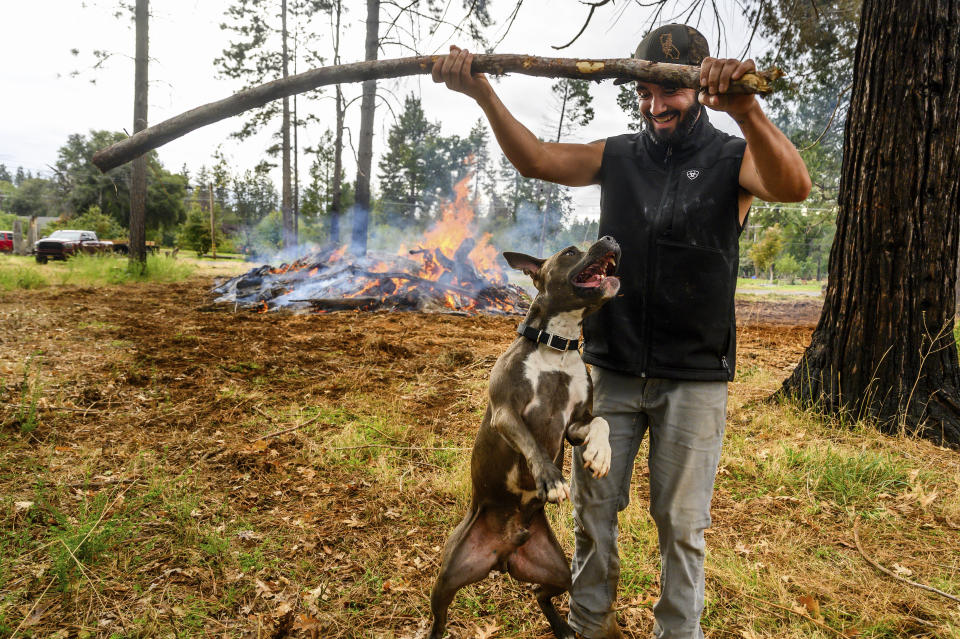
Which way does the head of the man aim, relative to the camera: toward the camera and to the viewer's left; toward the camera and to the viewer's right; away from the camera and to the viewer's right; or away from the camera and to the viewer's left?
toward the camera and to the viewer's left

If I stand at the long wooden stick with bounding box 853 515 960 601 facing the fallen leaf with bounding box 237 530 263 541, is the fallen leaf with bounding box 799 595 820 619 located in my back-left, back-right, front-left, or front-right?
front-left

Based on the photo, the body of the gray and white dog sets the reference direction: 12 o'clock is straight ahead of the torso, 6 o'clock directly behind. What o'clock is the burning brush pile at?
The burning brush pile is roughly at 7 o'clock from the gray and white dog.

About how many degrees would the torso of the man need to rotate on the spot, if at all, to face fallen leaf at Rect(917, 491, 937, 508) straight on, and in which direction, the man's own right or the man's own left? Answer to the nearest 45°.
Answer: approximately 135° to the man's own left

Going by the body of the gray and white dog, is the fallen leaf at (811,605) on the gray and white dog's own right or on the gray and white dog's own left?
on the gray and white dog's own left

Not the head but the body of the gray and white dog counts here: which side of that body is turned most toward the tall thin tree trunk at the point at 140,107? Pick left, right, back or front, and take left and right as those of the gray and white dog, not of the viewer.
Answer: back

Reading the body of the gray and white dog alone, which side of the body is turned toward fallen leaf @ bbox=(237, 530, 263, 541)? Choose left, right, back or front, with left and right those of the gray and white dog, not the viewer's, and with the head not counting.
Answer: back

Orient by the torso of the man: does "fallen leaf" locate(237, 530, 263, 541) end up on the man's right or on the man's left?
on the man's right

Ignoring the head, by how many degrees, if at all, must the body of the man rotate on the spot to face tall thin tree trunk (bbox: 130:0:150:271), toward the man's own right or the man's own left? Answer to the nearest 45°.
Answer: approximately 135° to the man's own right

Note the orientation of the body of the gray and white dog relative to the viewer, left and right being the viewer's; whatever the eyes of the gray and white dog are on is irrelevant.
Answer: facing the viewer and to the right of the viewer

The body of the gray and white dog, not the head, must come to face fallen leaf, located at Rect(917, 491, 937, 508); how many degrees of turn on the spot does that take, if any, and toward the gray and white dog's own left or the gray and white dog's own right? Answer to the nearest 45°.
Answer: approximately 90° to the gray and white dog's own left

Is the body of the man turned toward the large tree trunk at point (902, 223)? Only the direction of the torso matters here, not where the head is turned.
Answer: no

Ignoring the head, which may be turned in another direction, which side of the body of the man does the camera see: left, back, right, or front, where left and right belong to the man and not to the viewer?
front

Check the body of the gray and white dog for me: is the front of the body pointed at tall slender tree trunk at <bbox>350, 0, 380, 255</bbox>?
no

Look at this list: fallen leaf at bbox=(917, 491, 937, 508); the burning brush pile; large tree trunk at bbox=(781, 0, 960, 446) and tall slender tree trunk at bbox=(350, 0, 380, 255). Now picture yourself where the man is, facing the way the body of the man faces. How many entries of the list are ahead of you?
0
